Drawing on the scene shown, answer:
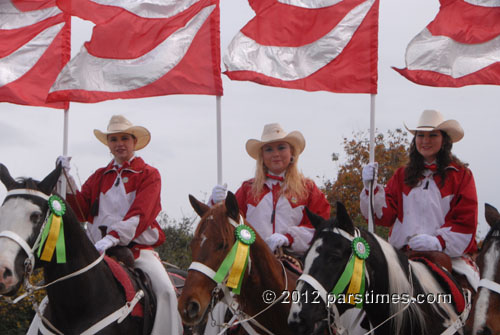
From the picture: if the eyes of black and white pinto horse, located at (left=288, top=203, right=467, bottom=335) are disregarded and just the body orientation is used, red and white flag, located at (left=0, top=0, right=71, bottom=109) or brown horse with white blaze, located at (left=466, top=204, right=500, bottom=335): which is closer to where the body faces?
the red and white flag

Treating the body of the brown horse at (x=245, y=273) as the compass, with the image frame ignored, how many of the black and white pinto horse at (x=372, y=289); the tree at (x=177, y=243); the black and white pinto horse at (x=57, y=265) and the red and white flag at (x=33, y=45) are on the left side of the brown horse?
1

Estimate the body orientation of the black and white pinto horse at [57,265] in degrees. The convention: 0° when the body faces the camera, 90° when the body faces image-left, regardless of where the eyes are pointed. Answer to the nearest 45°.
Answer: approximately 45°

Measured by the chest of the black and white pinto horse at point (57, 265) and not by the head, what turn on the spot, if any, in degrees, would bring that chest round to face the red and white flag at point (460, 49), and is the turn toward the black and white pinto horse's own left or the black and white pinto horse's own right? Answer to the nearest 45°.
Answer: approximately 135° to the black and white pinto horse's own left

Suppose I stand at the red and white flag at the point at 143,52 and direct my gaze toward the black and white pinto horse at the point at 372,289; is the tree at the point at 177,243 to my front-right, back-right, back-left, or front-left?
back-left

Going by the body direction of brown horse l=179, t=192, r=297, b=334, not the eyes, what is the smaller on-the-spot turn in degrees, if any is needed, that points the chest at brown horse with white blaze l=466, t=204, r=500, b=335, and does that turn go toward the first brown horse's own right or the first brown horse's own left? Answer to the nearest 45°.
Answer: approximately 90° to the first brown horse's own left

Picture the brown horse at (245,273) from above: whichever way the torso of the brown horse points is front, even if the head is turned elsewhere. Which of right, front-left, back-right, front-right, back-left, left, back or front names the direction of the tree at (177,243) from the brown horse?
back-right

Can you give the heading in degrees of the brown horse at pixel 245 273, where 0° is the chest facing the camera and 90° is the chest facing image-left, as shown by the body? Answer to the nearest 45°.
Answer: approximately 45°

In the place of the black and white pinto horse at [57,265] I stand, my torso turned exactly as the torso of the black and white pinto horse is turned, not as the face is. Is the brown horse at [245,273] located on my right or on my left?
on my left
